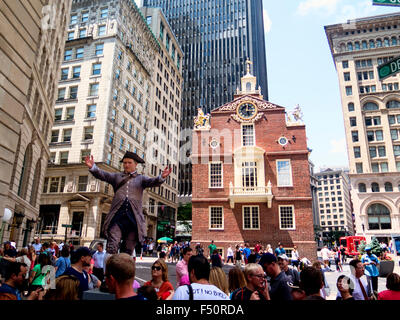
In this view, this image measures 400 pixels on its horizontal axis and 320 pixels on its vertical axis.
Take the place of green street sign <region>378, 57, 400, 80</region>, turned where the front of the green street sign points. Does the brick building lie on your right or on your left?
on your right

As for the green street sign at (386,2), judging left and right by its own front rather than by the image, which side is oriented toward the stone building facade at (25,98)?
right

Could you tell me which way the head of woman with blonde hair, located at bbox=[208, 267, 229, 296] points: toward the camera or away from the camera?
away from the camera

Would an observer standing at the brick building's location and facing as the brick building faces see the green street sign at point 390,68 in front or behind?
in front

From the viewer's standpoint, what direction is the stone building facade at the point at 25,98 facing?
to the viewer's right

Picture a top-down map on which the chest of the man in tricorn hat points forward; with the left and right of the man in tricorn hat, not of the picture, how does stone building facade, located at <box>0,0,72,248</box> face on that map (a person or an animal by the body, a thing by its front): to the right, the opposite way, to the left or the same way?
to the left

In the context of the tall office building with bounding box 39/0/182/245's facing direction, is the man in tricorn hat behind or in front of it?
in front

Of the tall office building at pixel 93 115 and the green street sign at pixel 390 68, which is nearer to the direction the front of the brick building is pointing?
the green street sign
